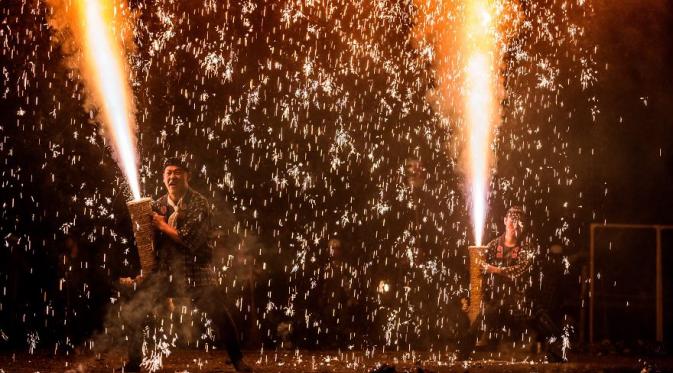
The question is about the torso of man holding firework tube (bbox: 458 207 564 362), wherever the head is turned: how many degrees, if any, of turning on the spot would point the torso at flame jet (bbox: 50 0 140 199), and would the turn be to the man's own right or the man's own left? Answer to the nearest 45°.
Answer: approximately 90° to the man's own right

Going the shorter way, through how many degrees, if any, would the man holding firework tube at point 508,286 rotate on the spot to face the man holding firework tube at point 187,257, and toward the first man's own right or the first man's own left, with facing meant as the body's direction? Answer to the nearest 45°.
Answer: approximately 45° to the first man's own right

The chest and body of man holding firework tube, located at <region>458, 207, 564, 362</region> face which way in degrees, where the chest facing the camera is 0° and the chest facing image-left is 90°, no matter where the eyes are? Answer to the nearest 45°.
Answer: approximately 0°
